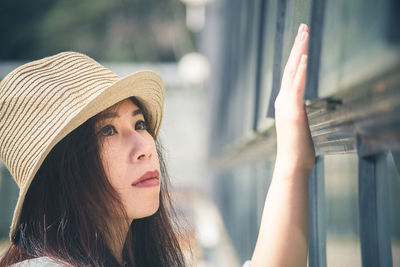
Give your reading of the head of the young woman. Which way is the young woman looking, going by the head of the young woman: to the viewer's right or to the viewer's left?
to the viewer's right

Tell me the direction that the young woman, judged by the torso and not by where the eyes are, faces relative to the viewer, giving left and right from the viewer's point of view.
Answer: facing the viewer and to the right of the viewer
